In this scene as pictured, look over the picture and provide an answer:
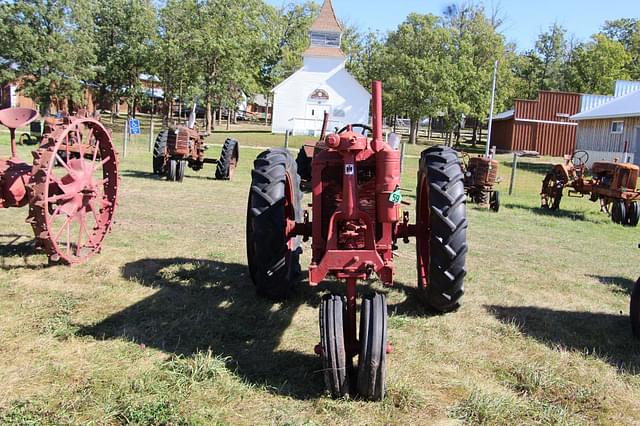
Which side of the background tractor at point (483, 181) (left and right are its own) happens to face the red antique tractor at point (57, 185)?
right

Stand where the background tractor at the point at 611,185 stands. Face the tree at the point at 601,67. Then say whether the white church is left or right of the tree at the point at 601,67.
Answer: left

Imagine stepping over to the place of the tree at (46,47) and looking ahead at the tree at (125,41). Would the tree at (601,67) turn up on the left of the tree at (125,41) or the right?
right

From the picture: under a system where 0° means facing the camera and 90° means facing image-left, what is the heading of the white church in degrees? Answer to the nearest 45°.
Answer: approximately 0°

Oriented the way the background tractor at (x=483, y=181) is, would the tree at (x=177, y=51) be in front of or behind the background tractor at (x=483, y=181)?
behind

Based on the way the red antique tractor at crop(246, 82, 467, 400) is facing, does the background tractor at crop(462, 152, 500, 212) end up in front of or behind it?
behind

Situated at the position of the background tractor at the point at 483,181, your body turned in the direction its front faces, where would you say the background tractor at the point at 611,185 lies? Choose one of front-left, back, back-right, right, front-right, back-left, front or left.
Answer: front-left

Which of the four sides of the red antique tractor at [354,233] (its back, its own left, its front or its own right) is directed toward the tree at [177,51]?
back

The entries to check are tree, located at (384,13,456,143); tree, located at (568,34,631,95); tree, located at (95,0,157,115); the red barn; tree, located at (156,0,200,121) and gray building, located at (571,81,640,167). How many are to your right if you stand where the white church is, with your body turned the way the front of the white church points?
2

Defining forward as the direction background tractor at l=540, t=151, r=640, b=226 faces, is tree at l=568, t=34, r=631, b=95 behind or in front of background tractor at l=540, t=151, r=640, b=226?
behind

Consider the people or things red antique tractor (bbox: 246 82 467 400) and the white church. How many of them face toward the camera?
2
